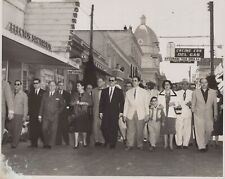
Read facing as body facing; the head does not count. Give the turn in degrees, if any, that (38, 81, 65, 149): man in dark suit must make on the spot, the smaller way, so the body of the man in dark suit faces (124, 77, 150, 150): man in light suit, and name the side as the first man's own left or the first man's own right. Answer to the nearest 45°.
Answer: approximately 90° to the first man's own left

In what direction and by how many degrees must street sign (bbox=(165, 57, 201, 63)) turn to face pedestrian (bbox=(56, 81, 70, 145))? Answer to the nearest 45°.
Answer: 0° — it already faces them

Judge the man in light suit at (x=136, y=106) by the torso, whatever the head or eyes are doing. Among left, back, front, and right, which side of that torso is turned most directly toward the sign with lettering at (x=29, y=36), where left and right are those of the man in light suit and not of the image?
right

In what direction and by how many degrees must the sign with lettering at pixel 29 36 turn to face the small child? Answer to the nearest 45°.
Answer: approximately 45° to its left

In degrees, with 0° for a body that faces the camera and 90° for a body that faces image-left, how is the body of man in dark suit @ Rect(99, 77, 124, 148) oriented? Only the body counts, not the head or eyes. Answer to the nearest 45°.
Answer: approximately 0°
